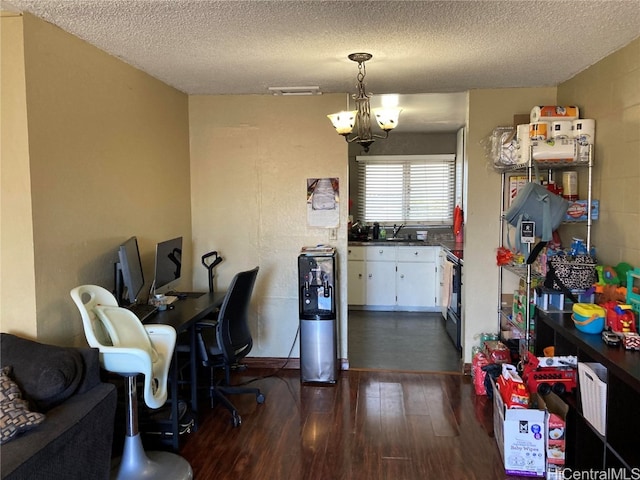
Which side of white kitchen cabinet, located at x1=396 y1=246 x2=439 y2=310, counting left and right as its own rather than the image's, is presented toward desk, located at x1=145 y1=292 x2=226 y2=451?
front

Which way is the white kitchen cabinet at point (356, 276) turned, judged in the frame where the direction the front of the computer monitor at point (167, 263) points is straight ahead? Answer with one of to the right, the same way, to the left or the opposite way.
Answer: to the right

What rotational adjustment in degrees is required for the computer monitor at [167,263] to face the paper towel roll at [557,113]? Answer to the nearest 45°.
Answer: approximately 45° to its left

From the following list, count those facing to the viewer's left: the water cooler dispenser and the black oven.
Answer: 1

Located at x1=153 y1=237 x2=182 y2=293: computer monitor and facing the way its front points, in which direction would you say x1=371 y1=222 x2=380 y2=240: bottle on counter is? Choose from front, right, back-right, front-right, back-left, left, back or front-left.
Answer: left

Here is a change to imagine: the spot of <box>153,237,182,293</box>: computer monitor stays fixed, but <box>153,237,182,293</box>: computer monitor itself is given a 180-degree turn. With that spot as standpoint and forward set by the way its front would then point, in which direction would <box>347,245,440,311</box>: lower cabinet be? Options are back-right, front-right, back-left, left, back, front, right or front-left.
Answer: right

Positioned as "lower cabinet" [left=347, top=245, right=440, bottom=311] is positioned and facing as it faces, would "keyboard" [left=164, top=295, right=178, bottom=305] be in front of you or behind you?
in front

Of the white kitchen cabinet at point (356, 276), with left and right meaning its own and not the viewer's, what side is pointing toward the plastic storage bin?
front

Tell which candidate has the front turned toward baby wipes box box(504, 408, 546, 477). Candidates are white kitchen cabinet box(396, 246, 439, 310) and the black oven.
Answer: the white kitchen cabinet

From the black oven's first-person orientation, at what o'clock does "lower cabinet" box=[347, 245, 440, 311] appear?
The lower cabinet is roughly at 2 o'clock from the black oven.

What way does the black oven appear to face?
to the viewer's left

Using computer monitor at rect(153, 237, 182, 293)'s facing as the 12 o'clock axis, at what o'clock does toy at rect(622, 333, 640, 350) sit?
The toy is roughly at 12 o'clock from the computer monitor.

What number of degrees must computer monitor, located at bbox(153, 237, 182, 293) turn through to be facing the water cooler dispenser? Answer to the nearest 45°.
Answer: approximately 45° to its left
